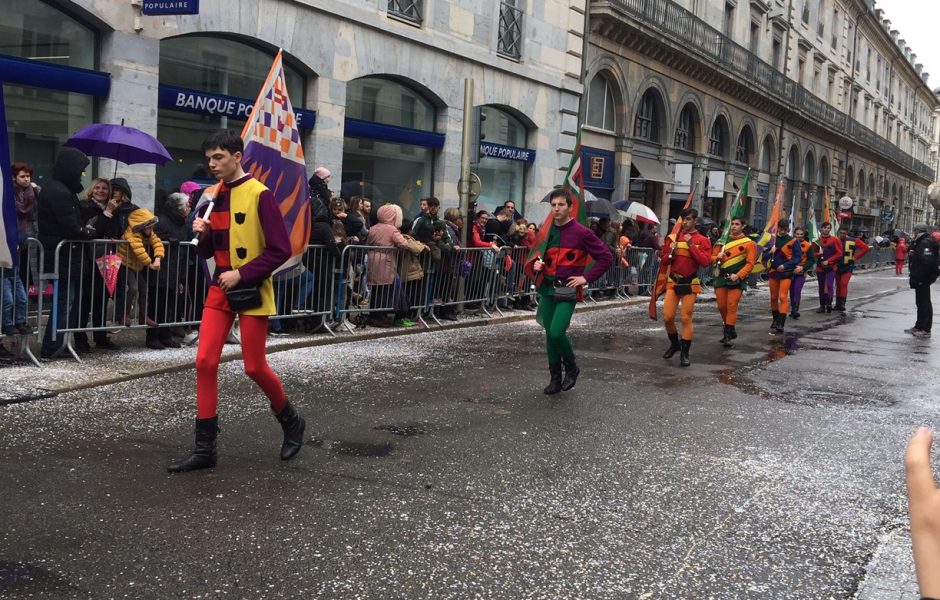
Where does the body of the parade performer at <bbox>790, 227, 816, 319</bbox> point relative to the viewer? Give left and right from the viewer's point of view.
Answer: facing the viewer and to the left of the viewer

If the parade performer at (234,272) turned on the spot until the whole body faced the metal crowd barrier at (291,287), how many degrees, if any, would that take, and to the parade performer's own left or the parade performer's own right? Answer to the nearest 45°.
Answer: approximately 135° to the parade performer's own right

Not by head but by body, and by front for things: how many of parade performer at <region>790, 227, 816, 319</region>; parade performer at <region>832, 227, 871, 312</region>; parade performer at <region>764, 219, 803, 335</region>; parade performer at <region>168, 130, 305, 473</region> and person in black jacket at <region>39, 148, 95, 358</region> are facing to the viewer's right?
1

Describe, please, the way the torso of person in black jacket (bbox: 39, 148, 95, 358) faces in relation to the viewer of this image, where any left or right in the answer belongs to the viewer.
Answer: facing to the right of the viewer

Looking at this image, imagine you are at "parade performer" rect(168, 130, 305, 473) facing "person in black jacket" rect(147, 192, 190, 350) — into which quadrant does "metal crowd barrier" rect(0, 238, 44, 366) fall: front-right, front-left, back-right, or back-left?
front-left

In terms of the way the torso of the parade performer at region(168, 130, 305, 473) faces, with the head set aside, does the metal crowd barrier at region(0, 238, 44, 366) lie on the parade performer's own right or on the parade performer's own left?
on the parade performer's own right

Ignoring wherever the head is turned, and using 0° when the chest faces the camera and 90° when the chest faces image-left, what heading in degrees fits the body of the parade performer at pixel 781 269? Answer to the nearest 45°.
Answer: approximately 45°

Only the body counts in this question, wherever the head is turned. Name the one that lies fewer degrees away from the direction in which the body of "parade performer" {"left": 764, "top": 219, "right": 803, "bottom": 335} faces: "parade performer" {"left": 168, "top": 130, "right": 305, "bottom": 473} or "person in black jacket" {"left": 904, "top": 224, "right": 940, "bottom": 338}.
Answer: the parade performer

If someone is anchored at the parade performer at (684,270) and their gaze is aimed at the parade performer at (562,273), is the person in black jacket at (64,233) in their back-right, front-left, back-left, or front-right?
front-right

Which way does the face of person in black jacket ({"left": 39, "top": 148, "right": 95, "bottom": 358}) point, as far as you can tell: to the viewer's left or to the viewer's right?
to the viewer's right

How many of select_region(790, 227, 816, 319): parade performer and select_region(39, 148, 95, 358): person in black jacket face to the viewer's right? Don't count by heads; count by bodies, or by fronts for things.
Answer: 1

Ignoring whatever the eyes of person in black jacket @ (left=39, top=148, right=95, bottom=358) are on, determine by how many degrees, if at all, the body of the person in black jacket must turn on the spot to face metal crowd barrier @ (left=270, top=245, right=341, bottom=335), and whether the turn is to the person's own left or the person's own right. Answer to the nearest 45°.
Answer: approximately 45° to the person's own left

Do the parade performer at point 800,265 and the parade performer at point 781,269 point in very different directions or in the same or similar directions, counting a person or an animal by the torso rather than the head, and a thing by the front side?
same or similar directions

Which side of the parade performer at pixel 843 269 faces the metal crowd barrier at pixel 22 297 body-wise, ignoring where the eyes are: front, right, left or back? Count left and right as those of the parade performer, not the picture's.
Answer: front

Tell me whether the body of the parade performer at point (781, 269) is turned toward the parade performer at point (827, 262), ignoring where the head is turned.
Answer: no

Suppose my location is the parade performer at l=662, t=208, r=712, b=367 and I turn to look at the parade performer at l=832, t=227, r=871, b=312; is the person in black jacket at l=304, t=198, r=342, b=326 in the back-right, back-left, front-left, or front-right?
back-left
